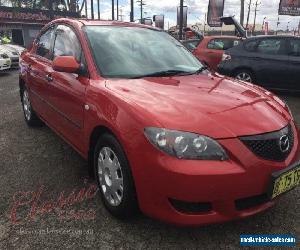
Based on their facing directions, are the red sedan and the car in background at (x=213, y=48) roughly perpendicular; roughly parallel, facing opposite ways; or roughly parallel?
roughly perpendicular

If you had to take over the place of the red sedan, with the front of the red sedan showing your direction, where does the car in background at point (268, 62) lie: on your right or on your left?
on your left

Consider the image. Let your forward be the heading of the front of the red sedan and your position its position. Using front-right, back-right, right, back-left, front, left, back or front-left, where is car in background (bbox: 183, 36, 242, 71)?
back-left

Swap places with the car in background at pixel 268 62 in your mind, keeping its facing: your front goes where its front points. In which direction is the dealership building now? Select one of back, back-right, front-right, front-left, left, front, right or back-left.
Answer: back-left

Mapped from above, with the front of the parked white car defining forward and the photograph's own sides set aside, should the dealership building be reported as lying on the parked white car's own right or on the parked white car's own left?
on the parked white car's own left

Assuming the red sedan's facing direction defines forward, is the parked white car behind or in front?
behind

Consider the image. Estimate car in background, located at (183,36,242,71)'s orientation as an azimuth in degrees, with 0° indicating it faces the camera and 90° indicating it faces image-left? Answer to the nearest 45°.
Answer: approximately 225°

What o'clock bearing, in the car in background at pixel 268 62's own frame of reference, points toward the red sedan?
The red sedan is roughly at 3 o'clock from the car in background.
